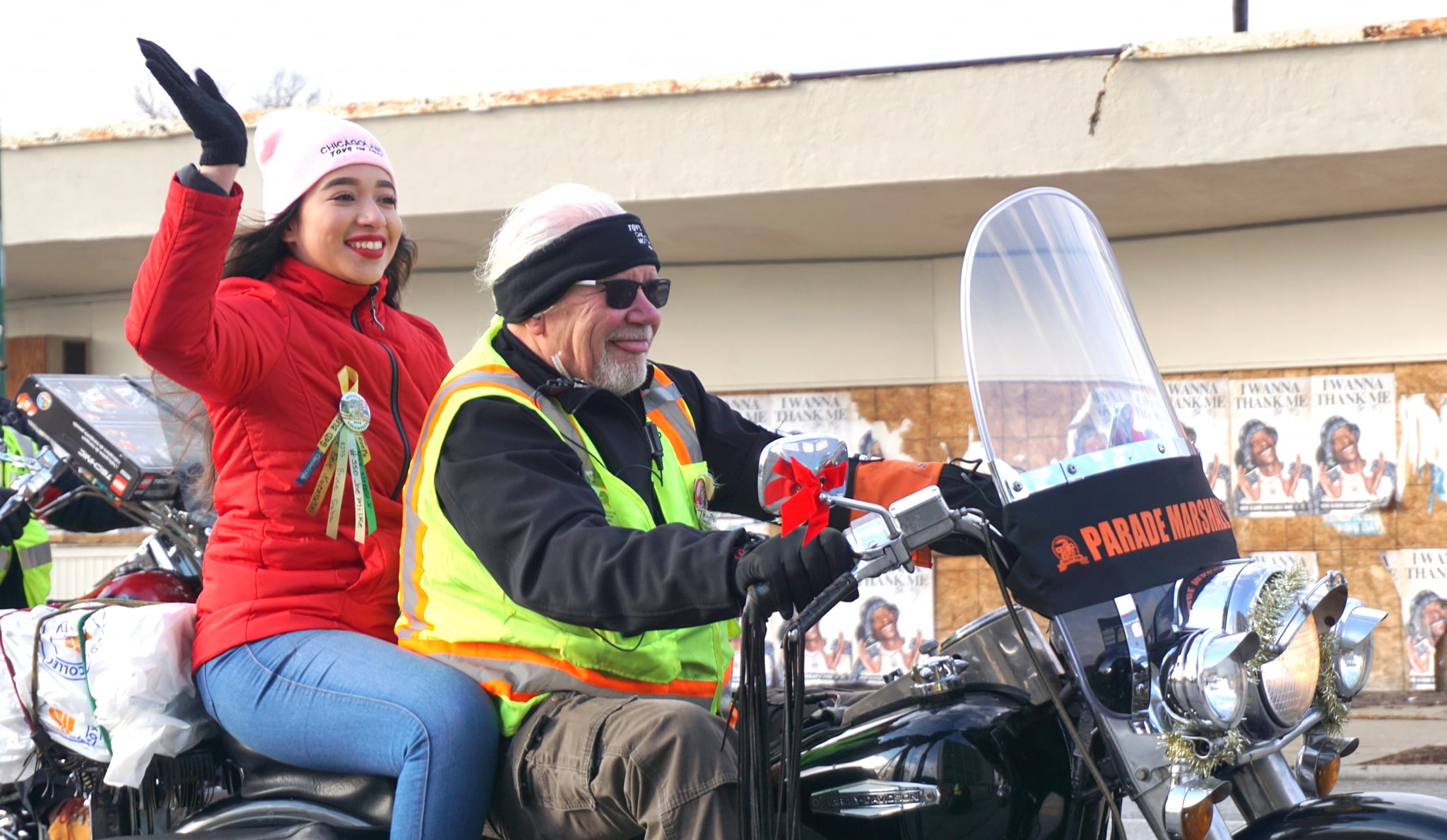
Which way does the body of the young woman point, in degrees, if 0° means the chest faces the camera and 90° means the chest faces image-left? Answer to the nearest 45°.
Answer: approximately 315°

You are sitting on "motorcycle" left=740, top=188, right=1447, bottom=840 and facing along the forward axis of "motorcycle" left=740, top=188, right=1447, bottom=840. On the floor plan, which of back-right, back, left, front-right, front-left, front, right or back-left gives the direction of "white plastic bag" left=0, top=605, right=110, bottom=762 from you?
back-right

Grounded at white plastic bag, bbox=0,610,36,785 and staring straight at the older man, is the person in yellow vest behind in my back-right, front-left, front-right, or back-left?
back-left

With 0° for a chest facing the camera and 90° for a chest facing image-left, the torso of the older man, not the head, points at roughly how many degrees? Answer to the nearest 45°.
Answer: approximately 315°

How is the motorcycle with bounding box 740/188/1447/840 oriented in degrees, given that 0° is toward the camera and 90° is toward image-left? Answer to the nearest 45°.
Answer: approximately 315°

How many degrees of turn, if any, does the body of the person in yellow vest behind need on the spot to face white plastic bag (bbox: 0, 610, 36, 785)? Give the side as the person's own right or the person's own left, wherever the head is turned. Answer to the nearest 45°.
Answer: approximately 45° to the person's own right

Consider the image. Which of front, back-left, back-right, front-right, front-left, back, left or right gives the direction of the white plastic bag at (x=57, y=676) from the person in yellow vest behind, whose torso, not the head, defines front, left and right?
front-right

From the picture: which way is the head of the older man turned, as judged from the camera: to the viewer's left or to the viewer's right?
to the viewer's right

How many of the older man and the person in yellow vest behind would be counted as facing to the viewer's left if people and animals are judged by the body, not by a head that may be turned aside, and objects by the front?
0

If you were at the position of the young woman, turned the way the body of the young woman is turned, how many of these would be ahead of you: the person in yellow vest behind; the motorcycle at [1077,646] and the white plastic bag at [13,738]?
1

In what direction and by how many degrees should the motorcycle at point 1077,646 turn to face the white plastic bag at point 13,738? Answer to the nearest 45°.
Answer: approximately 135° to its right

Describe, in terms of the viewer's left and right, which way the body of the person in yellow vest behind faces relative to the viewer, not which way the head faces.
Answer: facing the viewer and to the right of the viewer
